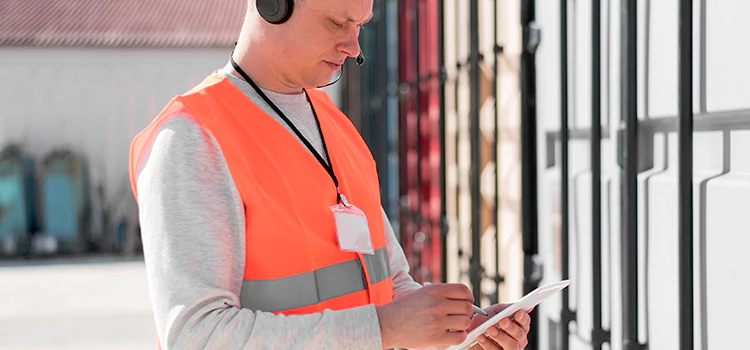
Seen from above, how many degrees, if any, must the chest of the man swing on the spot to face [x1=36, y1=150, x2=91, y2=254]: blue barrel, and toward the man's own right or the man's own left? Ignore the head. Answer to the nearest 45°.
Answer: approximately 135° to the man's own left

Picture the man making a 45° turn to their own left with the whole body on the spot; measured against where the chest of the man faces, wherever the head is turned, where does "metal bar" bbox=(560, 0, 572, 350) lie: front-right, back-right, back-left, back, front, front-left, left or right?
front-left

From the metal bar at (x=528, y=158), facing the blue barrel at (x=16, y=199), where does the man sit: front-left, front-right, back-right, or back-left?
back-left

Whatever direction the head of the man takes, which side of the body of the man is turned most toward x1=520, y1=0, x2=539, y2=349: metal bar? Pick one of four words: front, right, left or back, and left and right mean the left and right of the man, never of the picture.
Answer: left

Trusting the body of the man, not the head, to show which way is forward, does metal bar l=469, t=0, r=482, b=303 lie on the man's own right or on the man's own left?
on the man's own left

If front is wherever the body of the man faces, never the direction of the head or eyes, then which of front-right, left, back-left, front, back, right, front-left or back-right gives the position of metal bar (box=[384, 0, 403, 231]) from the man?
back-left

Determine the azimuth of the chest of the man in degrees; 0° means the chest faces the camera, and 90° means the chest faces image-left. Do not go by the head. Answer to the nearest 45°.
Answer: approximately 315°

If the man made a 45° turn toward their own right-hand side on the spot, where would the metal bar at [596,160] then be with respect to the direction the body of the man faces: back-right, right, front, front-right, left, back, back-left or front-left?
back-left
